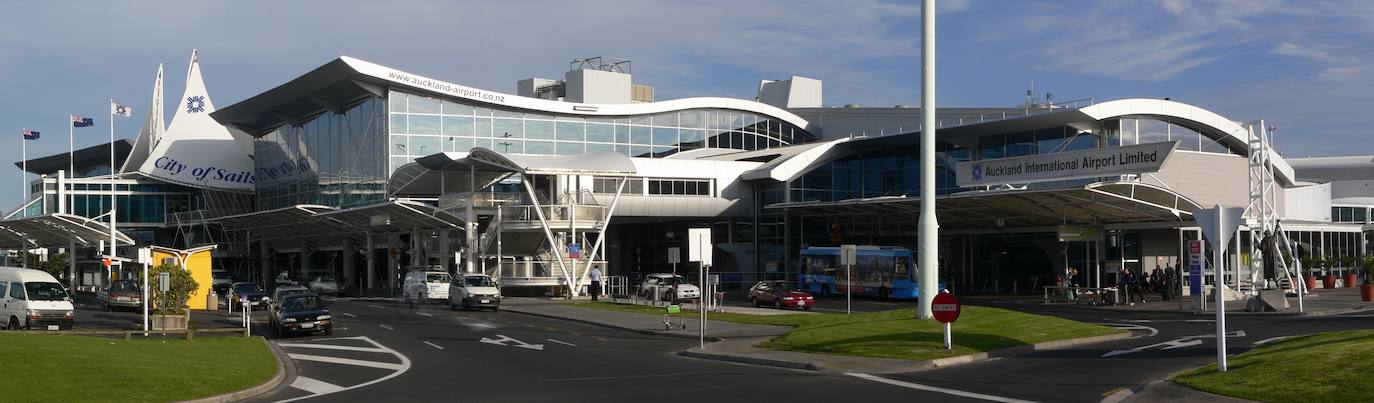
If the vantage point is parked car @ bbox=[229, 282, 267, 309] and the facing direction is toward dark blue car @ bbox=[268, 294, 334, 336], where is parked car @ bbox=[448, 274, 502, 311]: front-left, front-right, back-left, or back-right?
front-left

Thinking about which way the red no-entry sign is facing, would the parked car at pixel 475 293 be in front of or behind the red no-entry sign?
behind

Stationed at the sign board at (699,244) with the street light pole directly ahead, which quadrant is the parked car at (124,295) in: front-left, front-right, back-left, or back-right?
back-left

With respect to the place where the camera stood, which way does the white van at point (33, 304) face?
facing the viewer and to the right of the viewer

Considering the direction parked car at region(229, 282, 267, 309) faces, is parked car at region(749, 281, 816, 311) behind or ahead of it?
ahead

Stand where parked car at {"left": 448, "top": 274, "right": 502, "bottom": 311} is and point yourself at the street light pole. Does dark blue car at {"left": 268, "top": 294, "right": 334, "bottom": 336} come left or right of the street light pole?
right

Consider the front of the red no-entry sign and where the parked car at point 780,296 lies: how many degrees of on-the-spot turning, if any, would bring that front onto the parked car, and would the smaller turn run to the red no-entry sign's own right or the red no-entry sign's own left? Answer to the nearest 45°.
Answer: approximately 180°

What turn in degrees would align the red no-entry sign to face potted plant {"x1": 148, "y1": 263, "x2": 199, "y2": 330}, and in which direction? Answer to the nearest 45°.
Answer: approximately 135° to its right
